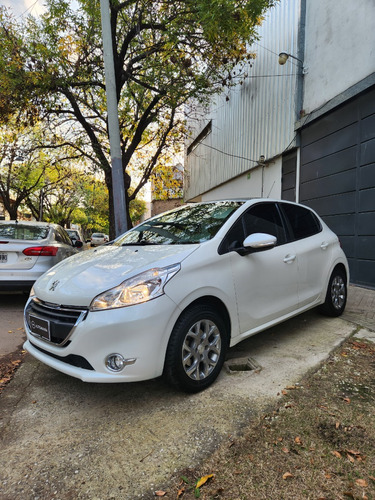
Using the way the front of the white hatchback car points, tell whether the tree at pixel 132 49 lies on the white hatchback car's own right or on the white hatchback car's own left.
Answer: on the white hatchback car's own right

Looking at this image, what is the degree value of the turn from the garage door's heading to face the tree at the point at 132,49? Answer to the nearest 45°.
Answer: approximately 45° to its right

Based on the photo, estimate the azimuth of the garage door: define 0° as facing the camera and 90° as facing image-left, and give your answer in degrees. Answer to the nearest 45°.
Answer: approximately 45°

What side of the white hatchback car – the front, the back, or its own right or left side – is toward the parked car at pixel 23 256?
right

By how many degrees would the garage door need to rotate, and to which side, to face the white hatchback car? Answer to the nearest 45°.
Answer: approximately 45° to its left

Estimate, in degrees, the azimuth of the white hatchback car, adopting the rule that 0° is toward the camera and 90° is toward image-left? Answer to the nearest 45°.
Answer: approximately 45°

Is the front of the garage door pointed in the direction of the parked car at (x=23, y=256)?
yes

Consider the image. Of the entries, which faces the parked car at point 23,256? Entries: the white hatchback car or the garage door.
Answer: the garage door

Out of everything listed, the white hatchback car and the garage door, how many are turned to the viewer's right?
0

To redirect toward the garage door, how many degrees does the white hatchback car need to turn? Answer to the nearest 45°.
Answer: approximately 180°

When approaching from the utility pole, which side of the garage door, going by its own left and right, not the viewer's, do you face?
front
